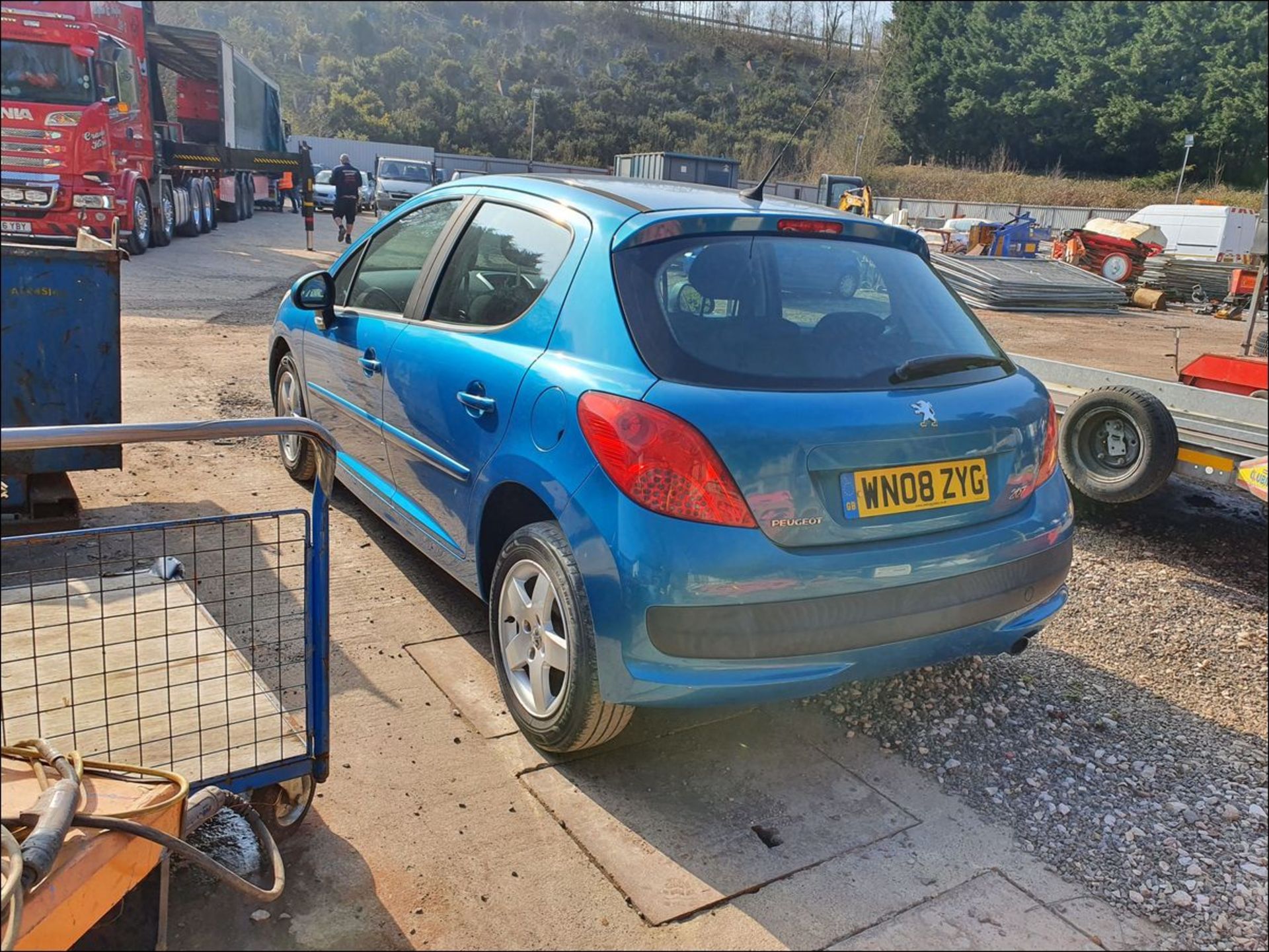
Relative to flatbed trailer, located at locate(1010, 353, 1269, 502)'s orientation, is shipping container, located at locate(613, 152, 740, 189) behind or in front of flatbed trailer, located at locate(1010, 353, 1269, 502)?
in front

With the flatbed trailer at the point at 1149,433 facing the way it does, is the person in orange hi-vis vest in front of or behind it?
in front

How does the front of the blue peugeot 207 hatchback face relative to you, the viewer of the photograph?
facing away from the viewer and to the left of the viewer

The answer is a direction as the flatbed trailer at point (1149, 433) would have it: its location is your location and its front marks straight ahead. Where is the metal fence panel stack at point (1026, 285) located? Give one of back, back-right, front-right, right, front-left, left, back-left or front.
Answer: front-right

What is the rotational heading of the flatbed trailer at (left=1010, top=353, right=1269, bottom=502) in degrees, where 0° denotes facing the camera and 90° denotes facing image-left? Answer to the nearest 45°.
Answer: approximately 135°

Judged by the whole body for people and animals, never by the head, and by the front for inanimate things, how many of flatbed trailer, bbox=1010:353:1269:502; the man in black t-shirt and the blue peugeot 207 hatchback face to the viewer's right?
0

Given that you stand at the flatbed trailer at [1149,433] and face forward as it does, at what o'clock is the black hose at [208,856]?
The black hose is roughly at 8 o'clock from the flatbed trailer.

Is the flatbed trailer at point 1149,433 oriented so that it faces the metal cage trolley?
no

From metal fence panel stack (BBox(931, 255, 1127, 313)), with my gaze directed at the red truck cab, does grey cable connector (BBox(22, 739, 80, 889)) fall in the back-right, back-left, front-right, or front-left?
front-left

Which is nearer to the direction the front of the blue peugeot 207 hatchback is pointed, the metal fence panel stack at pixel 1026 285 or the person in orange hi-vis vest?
the person in orange hi-vis vest

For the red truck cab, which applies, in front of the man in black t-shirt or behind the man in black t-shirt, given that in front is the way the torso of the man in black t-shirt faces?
behind
